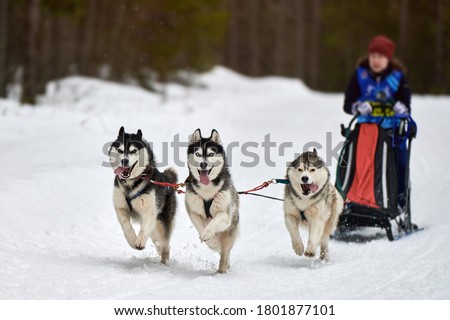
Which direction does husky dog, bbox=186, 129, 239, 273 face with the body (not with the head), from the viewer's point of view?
toward the camera

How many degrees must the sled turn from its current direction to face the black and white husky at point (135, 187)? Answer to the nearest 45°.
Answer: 0° — it already faces it

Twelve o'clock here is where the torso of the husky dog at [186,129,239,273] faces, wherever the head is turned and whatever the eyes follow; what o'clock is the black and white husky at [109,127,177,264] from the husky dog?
The black and white husky is roughly at 3 o'clock from the husky dog.

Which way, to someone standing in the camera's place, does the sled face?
facing the viewer and to the left of the viewer

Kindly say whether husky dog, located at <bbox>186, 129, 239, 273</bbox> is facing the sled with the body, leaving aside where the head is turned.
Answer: no

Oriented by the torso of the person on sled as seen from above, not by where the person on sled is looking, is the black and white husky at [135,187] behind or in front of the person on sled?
in front

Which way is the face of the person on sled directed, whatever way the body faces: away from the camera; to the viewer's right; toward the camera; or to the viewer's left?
toward the camera

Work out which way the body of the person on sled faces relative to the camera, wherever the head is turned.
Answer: toward the camera

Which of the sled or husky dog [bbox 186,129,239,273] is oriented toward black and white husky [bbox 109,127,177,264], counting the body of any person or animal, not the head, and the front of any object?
the sled

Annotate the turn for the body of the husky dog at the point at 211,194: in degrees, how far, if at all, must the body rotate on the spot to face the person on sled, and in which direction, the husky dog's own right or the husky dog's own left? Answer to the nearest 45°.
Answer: approximately 135° to the husky dog's own left

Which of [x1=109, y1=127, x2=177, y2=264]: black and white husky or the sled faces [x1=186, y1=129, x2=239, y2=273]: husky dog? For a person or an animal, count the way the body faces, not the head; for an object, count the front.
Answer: the sled

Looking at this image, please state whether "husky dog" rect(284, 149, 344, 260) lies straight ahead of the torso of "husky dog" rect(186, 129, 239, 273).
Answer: no

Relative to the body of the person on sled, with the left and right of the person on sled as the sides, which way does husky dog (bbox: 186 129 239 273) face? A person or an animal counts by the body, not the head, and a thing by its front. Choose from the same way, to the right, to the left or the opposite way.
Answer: the same way

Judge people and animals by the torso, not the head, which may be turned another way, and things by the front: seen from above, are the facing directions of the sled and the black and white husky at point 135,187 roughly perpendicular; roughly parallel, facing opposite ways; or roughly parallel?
roughly parallel

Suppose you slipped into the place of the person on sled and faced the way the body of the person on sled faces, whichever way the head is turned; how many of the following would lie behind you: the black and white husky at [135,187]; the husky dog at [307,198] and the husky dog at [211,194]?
0

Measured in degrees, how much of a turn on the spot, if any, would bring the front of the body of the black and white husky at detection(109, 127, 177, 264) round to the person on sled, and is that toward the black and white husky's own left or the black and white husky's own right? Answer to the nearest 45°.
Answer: approximately 180°
